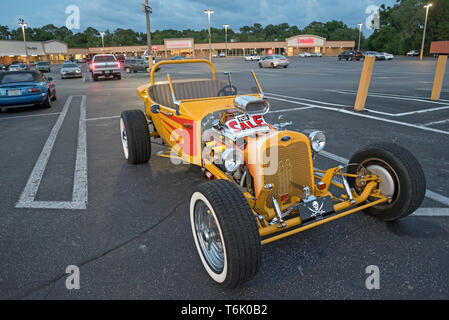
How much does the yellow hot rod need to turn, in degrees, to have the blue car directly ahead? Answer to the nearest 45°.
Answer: approximately 180°

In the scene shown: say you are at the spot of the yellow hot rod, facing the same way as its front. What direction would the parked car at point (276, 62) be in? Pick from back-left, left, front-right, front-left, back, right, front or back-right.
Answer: back-left

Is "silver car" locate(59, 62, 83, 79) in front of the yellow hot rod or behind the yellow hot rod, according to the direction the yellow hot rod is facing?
behind

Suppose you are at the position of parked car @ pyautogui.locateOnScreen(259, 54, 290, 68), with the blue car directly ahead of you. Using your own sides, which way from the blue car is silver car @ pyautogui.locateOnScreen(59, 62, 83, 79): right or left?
right

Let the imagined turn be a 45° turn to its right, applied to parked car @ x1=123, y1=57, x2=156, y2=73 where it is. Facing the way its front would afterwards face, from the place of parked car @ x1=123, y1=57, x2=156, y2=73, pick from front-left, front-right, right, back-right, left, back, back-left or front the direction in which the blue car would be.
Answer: right

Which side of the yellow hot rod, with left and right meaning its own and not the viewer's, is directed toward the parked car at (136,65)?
back
